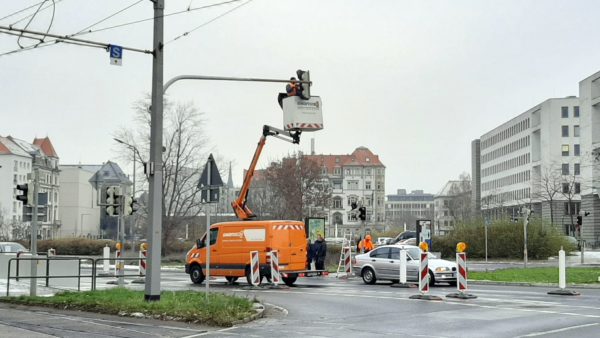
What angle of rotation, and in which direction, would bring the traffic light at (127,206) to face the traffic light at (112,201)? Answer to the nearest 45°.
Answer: approximately 135° to its right

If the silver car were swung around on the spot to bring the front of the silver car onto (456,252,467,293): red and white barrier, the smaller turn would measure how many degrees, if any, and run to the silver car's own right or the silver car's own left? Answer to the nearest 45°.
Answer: approximately 45° to the silver car's own right

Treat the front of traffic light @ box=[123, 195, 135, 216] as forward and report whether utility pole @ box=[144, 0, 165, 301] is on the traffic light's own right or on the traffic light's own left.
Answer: on the traffic light's own right

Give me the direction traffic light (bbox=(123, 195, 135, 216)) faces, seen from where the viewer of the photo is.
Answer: facing to the right of the viewer

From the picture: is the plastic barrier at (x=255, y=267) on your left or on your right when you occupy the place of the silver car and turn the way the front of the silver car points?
on your right

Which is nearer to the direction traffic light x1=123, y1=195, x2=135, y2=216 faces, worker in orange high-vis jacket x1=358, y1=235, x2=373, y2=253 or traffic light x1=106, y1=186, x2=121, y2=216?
the worker in orange high-vis jacket

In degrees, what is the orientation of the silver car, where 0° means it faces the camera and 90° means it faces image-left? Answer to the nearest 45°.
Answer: approximately 315°
